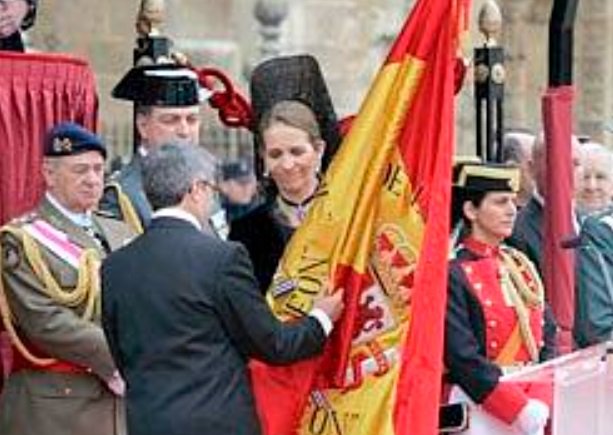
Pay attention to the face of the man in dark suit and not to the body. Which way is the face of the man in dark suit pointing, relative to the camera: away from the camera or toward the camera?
away from the camera

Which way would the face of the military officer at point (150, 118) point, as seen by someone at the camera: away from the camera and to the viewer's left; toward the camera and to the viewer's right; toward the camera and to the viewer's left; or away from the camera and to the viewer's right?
toward the camera and to the viewer's right

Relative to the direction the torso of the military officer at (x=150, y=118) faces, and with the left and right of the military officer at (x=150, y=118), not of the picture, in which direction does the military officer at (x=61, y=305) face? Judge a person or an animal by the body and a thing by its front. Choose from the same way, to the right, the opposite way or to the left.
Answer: the same way

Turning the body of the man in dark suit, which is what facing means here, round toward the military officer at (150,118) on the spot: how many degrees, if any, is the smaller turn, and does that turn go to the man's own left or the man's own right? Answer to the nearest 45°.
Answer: approximately 45° to the man's own left

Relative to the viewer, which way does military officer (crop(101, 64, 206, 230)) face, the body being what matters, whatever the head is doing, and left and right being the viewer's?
facing the viewer and to the right of the viewer

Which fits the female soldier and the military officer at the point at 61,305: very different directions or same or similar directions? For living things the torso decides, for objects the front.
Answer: same or similar directions

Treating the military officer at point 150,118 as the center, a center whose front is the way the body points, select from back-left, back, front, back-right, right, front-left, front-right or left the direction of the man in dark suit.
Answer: front-right

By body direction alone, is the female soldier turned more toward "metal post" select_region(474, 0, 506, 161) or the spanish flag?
the spanish flag

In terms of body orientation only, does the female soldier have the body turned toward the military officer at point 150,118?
no

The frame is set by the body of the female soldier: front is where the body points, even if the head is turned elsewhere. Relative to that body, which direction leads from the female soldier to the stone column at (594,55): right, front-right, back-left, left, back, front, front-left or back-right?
back-left
